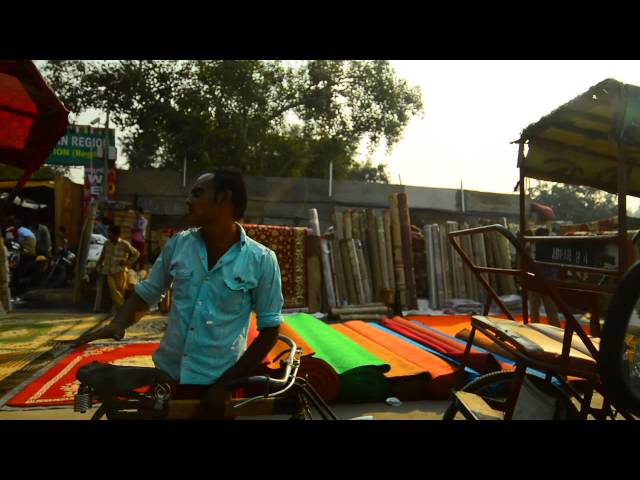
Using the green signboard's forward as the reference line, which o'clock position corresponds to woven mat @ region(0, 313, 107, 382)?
The woven mat is roughly at 12 o'clock from the green signboard.

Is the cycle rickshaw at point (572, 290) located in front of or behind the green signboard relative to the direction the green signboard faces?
in front

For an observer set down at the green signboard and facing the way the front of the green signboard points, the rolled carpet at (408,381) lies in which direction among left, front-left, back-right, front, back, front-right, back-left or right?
front

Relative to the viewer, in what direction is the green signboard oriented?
toward the camera

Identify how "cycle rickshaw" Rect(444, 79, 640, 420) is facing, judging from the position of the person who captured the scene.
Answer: facing the viewer and to the left of the viewer

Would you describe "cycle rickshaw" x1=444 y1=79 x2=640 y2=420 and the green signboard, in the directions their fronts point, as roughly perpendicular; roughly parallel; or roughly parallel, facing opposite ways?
roughly perpendicular

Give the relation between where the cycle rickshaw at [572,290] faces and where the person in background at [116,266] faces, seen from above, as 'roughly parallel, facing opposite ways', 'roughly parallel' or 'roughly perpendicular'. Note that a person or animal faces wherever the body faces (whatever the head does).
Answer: roughly perpendicular

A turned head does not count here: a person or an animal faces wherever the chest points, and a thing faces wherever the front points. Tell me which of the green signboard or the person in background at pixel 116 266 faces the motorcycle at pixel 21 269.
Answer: the green signboard

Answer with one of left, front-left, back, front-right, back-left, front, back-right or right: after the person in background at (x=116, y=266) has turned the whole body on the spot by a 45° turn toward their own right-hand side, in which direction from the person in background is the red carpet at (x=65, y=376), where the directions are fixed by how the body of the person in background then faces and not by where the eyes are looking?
front-left

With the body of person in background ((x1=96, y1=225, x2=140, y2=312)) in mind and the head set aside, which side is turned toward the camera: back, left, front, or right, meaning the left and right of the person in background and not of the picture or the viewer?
front

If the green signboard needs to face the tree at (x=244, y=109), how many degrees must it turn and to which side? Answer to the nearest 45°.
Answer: approximately 90° to its left
